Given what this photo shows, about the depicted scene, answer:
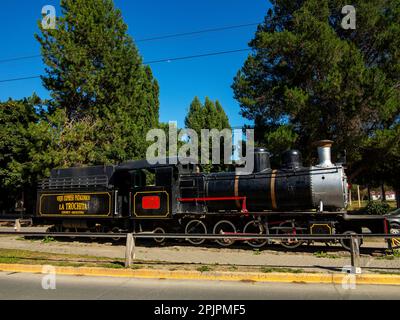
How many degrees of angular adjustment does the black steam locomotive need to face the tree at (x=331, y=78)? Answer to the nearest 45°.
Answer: approximately 45° to its left

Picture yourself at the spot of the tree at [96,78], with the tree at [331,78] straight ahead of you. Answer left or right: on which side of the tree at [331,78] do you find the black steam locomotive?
right

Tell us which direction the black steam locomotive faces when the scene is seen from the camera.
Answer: facing to the right of the viewer

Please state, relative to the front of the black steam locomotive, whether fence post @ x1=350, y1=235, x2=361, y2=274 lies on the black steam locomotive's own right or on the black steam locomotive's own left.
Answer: on the black steam locomotive's own right

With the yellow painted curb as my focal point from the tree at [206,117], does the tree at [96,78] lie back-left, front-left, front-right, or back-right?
front-right

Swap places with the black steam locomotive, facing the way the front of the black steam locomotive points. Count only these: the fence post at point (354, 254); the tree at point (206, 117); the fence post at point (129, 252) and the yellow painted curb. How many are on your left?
1

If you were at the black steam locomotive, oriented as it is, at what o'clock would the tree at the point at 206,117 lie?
The tree is roughly at 9 o'clock from the black steam locomotive.

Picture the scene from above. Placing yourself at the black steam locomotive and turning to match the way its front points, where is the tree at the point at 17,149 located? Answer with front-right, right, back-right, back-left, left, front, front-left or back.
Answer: back-left
